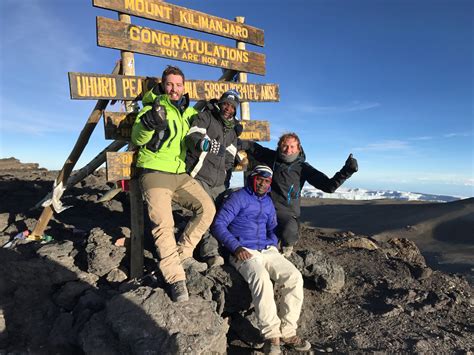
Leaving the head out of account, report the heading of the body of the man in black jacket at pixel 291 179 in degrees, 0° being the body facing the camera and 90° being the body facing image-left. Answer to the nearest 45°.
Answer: approximately 0°

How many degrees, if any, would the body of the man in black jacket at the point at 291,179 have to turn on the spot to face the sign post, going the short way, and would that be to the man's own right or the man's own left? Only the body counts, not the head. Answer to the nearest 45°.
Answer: approximately 90° to the man's own right

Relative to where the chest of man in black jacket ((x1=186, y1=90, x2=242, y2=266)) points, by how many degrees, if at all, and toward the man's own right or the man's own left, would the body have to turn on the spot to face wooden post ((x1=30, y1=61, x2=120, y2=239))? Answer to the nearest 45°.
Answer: approximately 135° to the man's own right

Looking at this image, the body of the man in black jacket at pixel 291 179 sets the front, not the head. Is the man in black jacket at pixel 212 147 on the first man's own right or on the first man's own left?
on the first man's own right

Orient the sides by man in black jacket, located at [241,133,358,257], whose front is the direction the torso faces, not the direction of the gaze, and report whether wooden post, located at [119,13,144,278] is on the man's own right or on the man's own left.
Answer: on the man's own right
